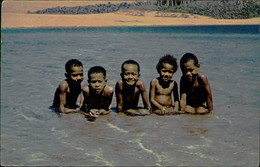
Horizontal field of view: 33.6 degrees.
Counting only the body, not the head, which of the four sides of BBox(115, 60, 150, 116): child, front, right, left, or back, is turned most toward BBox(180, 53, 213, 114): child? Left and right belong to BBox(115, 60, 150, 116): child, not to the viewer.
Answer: left

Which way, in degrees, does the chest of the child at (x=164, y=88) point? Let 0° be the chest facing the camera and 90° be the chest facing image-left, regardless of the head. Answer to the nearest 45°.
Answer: approximately 0°

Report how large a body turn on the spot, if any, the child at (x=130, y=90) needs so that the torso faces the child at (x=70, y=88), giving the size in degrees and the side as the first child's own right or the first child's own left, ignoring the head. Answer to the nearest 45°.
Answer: approximately 90° to the first child's own right

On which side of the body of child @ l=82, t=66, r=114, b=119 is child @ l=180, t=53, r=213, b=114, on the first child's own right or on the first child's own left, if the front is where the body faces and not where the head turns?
on the first child's own left
